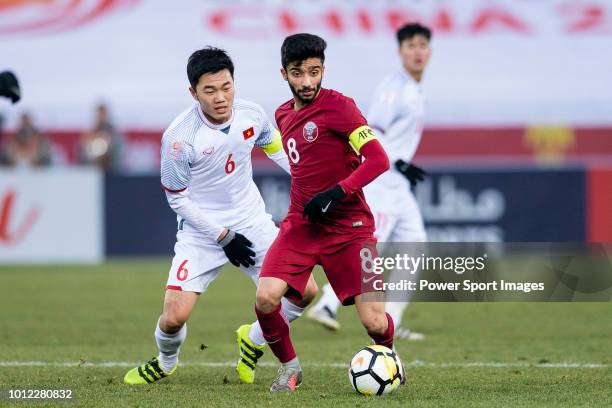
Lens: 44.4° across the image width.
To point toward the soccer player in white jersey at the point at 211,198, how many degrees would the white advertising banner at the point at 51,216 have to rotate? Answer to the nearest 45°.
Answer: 0° — it already faces them

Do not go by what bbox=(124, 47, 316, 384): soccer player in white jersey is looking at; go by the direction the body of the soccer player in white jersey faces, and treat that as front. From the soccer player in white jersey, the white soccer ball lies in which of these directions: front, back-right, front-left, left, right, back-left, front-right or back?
front-left

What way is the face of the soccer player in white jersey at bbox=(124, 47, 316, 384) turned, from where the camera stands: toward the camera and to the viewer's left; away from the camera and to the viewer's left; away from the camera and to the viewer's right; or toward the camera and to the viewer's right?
toward the camera and to the viewer's right

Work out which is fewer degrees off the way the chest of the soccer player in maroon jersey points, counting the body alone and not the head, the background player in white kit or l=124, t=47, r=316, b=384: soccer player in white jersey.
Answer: the soccer player in white jersey

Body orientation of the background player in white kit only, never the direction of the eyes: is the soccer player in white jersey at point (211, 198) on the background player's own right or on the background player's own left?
on the background player's own right

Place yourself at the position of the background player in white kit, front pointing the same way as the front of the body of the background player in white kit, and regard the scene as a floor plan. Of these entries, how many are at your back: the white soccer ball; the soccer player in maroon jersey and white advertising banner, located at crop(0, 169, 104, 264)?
1

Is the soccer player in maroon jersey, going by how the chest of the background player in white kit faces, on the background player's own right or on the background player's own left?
on the background player's own right
